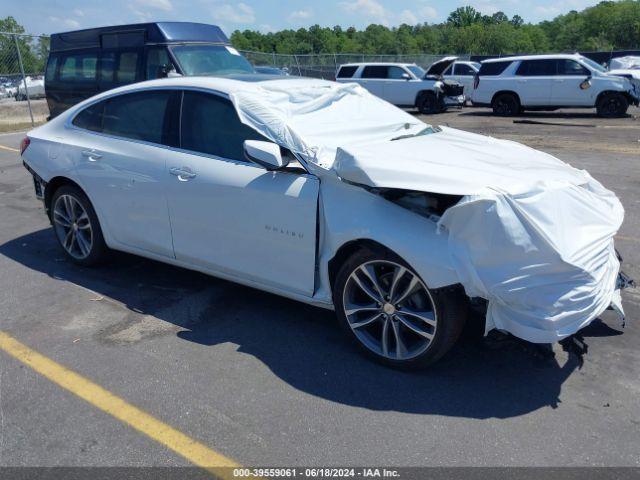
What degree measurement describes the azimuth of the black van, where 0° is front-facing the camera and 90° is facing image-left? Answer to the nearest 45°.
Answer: approximately 315°

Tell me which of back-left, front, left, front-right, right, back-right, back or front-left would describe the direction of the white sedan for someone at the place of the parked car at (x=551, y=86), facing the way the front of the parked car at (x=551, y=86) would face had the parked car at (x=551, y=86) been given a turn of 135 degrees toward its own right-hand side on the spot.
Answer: front-left

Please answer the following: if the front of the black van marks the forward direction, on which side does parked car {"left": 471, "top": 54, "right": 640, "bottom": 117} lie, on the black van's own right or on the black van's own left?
on the black van's own left

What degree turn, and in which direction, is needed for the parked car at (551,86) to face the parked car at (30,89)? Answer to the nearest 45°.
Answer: approximately 180°

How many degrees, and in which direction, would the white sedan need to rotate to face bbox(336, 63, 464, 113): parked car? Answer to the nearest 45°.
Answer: approximately 135° to its left

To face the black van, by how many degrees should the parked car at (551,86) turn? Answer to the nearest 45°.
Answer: approximately 135° to its right

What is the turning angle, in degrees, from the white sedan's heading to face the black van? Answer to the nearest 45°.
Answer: approximately 180°

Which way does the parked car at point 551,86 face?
to the viewer's right

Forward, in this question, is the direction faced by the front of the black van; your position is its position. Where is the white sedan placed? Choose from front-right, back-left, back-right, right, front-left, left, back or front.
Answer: front-right
